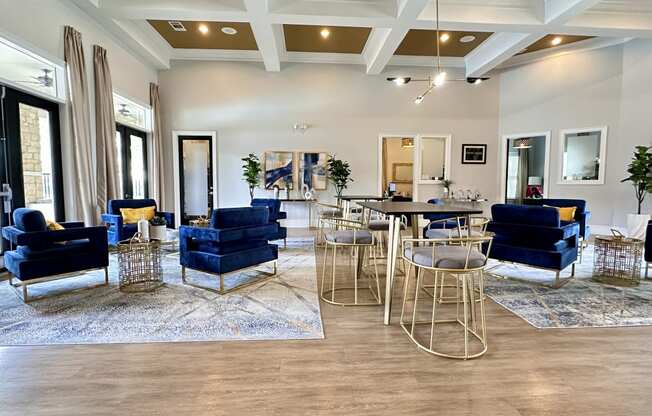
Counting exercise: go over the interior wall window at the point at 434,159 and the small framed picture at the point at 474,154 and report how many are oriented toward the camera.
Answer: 2

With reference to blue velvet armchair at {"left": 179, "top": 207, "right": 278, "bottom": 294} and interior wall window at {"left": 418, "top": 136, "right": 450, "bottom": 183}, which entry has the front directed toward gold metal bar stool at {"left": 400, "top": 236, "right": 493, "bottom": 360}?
the interior wall window

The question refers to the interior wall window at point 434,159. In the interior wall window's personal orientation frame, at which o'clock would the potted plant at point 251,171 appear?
The potted plant is roughly at 2 o'clock from the interior wall window.
